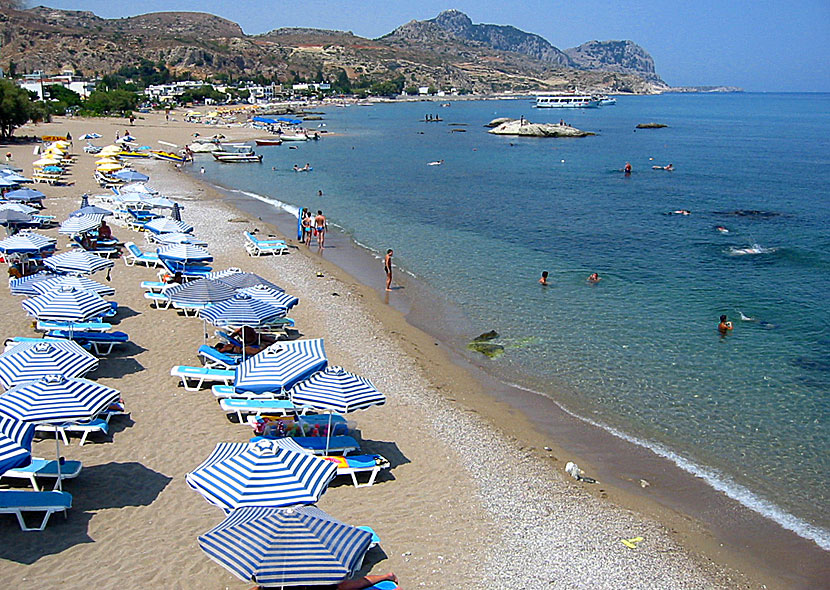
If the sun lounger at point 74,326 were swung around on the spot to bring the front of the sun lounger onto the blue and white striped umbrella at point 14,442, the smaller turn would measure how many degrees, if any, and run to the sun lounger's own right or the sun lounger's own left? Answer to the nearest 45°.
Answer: approximately 90° to the sun lounger's own right

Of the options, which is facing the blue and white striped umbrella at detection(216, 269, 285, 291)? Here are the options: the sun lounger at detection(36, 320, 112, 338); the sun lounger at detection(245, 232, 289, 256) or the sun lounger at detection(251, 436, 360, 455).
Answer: the sun lounger at detection(36, 320, 112, 338)

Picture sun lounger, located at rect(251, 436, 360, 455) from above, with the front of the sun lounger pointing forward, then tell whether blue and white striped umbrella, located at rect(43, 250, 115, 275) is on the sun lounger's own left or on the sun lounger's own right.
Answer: on the sun lounger's own left

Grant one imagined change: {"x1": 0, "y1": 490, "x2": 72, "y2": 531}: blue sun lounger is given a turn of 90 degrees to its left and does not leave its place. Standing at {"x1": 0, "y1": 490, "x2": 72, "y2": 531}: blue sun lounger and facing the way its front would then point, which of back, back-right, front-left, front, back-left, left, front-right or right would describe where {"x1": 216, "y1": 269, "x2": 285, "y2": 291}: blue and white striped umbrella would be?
front-right

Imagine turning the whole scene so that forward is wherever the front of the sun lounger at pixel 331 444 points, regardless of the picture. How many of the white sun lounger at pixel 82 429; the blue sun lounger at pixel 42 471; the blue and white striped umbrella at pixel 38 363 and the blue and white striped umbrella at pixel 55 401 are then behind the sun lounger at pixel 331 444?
4

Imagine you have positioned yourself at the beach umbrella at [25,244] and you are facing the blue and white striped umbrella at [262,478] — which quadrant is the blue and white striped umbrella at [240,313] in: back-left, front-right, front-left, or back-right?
front-left

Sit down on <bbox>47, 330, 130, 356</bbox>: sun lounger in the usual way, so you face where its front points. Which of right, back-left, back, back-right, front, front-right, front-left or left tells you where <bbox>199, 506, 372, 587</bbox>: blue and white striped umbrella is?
right

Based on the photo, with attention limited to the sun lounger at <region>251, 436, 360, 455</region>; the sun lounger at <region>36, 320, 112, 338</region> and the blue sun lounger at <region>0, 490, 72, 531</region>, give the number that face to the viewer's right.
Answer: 3

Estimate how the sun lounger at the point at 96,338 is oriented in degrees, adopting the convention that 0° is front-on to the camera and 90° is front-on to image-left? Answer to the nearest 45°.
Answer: approximately 270°

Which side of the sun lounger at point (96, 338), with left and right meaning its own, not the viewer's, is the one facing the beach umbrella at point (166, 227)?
left

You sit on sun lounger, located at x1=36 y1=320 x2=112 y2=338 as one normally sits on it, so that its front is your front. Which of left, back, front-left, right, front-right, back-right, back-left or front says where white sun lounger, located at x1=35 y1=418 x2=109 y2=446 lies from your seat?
right

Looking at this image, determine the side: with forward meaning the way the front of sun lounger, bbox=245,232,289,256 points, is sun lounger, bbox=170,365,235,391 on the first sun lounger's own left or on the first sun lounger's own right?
on the first sun lounger's own right

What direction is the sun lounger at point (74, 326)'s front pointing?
to the viewer's right

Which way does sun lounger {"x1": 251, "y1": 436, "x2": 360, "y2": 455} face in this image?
to the viewer's right

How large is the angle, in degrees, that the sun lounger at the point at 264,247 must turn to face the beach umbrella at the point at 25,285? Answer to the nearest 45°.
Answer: approximately 135° to its right

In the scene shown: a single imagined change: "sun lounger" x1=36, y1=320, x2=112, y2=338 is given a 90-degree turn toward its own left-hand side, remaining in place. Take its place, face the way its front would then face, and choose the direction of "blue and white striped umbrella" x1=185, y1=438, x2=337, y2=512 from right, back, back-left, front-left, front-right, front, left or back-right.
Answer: back
